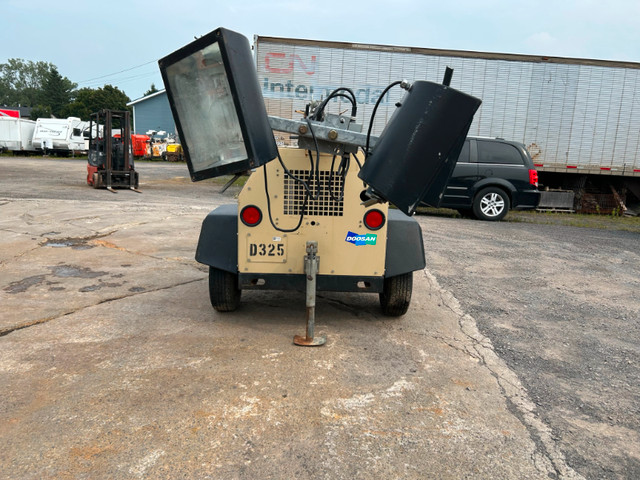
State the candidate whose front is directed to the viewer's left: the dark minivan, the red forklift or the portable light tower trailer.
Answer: the dark minivan

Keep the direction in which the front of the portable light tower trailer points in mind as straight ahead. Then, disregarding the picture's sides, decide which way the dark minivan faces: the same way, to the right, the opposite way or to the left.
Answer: to the left

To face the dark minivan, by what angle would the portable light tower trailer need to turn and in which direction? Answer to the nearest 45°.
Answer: approximately 45° to its right

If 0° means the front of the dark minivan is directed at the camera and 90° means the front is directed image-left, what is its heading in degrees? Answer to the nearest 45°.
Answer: approximately 90°

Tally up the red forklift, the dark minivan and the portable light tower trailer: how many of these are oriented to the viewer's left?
1

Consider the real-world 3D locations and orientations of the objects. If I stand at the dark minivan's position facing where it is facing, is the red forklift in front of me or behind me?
in front

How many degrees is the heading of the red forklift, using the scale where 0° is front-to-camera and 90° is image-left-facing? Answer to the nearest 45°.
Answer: approximately 315°

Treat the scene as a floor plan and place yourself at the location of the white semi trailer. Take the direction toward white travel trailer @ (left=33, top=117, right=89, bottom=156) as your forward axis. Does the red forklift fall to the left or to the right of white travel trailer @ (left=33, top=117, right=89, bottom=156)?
left

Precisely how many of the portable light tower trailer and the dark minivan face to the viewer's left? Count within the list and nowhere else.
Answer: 1

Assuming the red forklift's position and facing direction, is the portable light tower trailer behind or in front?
in front

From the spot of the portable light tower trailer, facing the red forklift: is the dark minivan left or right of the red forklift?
right
